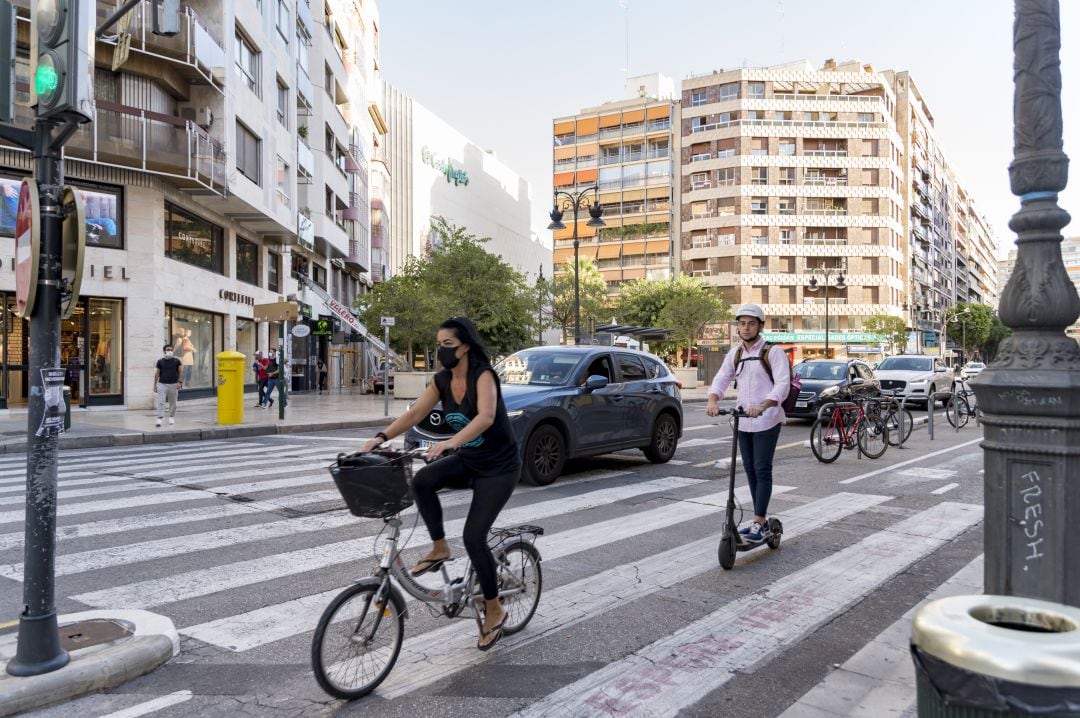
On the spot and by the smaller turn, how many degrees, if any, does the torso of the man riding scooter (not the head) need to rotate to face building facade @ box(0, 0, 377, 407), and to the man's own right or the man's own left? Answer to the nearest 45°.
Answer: approximately 90° to the man's own right

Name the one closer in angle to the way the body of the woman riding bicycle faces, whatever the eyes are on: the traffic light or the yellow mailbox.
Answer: the traffic light

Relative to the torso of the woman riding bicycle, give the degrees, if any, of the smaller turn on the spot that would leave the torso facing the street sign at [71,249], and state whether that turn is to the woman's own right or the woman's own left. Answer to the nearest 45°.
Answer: approximately 45° to the woman's own right

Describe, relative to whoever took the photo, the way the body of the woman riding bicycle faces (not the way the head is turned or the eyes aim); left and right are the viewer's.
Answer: facing the viewer and to the left of the viewer

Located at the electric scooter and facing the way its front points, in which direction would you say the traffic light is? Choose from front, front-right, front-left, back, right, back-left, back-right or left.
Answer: front

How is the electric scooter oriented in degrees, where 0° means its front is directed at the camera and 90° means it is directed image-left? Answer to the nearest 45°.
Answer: approximately 45°

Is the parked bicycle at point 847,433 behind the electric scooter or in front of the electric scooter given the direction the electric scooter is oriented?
behind

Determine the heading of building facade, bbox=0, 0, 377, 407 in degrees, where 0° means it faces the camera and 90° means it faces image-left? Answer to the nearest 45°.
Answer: approximately 315°

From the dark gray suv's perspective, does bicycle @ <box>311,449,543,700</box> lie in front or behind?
in front

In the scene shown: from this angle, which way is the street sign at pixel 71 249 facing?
to the viewer's right

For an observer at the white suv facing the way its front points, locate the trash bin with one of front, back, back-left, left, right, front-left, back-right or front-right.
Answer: front-left

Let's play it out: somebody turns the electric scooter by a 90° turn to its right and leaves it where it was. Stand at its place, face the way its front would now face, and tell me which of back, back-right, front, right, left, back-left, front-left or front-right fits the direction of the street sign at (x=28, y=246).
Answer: left

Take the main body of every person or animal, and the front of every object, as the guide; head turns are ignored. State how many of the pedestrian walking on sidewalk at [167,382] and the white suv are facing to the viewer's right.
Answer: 0
